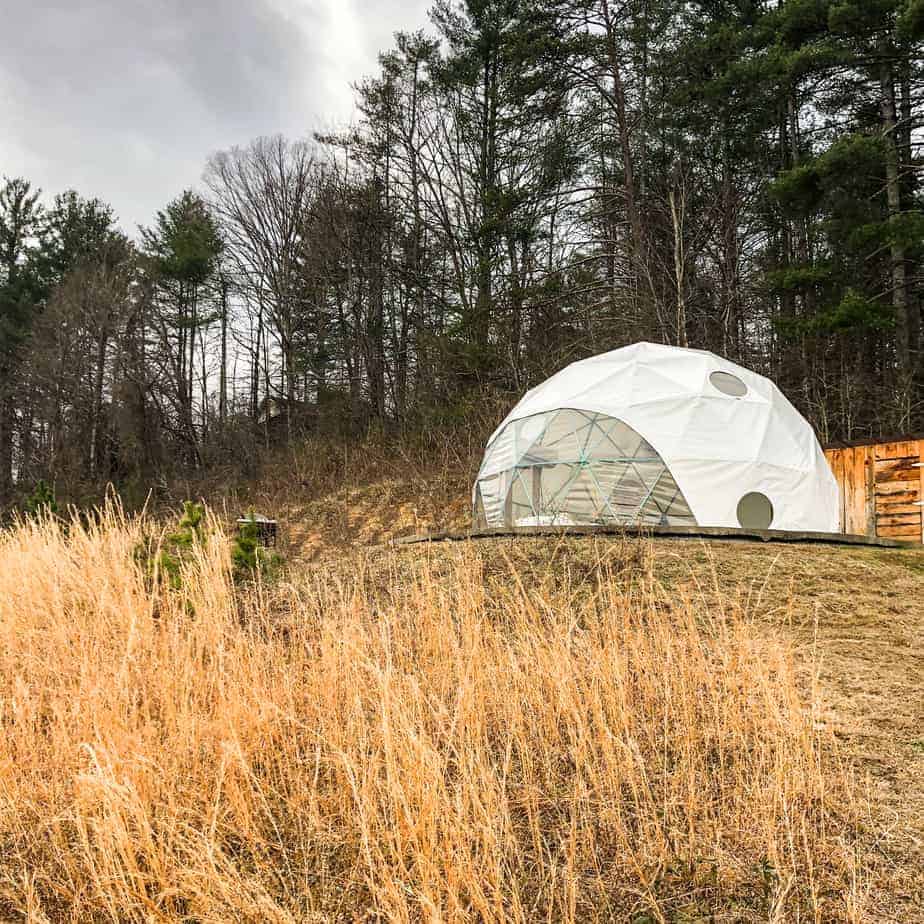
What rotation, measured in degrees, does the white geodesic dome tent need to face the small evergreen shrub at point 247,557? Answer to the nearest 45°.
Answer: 0° — it already faces it

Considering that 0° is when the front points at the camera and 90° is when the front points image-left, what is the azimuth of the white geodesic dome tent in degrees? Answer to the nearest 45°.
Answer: approximately 45°

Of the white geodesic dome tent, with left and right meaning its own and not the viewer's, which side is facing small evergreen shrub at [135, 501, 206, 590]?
front
